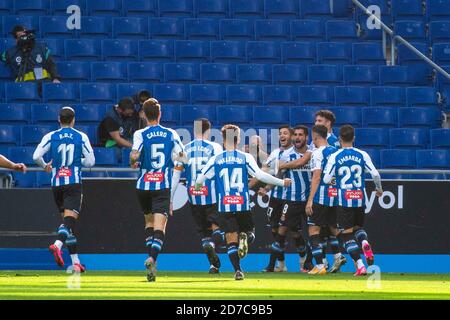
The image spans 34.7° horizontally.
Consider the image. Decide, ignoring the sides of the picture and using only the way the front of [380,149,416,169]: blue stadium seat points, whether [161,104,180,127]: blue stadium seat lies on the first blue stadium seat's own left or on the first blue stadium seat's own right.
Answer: on the first blue stadium seat's own right

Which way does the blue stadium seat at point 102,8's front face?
toward the camera

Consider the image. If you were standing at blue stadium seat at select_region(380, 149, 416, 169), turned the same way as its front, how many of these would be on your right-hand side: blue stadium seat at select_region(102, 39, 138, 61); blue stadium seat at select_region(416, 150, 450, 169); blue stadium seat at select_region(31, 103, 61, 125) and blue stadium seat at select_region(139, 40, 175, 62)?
3

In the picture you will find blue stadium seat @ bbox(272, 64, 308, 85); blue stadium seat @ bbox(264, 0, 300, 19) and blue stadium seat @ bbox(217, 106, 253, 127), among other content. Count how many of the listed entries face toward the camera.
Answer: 3

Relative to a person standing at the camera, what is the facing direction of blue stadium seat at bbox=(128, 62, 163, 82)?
facing the viewer

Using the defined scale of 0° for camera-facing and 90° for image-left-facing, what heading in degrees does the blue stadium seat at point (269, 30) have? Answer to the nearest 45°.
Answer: approximately 0°

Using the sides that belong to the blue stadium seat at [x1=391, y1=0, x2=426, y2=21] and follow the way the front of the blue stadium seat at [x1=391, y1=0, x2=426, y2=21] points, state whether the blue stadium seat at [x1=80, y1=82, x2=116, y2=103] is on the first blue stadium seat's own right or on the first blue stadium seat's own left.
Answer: on the first blue stadium seat's own right

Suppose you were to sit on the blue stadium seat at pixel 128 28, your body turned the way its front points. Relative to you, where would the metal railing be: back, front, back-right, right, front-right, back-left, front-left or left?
left

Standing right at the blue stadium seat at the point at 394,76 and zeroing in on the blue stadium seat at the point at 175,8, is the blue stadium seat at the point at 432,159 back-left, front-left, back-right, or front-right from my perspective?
back-left

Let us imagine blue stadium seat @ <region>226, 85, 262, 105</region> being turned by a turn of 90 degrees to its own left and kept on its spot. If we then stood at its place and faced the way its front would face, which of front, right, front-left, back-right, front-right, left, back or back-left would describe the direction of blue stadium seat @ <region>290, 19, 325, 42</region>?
front-left

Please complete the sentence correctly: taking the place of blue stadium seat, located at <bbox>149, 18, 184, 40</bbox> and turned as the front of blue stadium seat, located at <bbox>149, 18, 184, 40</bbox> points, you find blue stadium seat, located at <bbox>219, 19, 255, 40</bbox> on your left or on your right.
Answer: on your left
